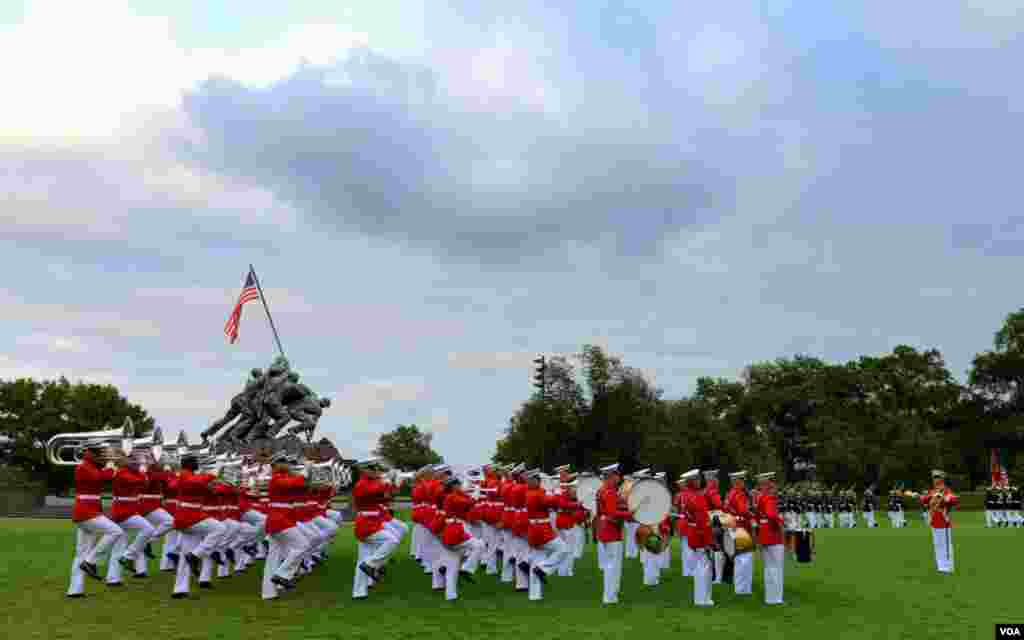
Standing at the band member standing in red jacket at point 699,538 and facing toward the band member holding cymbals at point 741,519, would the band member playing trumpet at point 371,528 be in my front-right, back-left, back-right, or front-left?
back-left

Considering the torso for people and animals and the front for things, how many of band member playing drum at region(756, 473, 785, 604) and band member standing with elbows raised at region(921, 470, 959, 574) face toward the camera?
1

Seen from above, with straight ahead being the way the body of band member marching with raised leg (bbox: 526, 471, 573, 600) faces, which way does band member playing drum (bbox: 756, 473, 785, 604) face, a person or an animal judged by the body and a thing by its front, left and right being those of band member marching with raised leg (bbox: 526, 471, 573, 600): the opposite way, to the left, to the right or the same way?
the same way

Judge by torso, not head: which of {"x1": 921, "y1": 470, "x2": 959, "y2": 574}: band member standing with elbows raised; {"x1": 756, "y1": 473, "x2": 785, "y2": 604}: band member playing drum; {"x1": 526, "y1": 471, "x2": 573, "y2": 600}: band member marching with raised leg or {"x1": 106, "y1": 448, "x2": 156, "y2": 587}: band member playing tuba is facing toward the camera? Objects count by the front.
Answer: {"x1": 921, "y1": 470, "x2": 959, "y2": 574}: band member standing with elbows raised

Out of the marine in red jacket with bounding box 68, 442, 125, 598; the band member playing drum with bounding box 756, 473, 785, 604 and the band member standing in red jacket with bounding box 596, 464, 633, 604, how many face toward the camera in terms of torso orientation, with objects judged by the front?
0

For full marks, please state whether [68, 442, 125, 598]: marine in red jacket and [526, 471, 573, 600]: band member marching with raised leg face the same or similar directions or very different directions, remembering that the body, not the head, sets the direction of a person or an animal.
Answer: same or similar directions

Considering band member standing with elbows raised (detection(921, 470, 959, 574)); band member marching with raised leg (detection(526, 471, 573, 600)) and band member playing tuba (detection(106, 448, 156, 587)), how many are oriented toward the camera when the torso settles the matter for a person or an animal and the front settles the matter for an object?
1

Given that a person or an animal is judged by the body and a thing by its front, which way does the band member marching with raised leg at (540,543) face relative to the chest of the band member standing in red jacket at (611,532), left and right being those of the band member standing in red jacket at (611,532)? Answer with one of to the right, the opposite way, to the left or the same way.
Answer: the same way

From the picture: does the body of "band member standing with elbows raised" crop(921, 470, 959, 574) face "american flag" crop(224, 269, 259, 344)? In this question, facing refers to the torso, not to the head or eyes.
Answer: no
